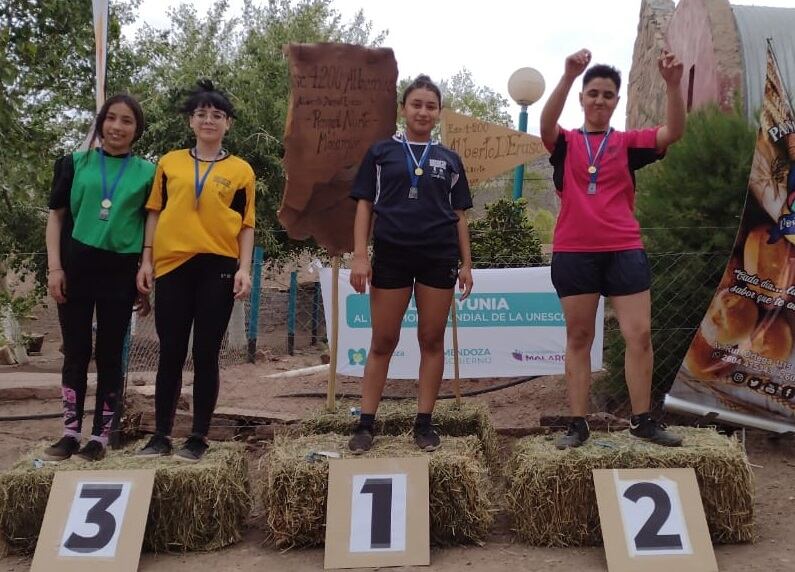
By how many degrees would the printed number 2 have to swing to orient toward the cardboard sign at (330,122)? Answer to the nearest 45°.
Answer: approximately 135° to its right

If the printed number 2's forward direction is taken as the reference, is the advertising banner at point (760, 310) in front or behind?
behind

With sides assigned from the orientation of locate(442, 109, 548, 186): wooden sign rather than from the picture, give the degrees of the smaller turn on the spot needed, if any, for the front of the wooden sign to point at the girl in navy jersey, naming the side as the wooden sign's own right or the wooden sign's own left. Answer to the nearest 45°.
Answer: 0° — it already faces them

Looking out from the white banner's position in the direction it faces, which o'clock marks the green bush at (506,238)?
The green bush is roughly at 6 o'clock from the white banner.

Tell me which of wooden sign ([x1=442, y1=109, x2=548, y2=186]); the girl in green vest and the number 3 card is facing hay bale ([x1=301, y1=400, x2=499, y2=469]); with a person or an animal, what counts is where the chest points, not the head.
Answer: the wooden sign

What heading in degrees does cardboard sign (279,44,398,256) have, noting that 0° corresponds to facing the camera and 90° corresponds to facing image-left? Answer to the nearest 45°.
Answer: approximately 0°
